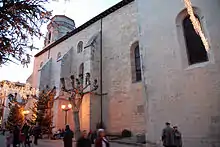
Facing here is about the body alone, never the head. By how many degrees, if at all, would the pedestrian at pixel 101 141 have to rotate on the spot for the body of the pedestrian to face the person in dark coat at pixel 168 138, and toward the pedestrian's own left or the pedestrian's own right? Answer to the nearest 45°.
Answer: approximately 135° to the pedestrian's own left

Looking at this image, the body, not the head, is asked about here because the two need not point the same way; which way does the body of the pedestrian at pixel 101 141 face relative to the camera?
toward the camera

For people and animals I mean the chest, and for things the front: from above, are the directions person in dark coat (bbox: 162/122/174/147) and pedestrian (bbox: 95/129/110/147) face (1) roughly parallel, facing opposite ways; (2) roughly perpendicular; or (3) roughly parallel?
roughly parallel, facing opposite ways

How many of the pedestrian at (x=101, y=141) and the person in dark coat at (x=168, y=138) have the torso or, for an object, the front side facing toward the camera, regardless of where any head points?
1

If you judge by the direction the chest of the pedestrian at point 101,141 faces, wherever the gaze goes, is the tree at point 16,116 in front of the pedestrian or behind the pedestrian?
behind

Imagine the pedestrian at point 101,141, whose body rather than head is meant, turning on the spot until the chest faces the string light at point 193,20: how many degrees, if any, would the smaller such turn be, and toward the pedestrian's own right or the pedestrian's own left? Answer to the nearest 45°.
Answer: approximately 135° to the pedestrian's own left

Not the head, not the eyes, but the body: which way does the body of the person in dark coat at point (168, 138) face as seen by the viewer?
away from the camera

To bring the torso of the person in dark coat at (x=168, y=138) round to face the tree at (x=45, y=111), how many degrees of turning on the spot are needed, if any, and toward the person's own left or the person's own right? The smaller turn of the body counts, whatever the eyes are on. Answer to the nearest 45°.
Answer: approximately 45° to the person's own left

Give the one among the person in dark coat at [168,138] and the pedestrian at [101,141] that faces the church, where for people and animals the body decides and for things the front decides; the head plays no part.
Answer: the person in dark coat

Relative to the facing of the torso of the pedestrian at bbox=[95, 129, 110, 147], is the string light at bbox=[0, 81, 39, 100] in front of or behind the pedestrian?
behind
